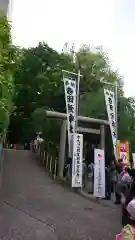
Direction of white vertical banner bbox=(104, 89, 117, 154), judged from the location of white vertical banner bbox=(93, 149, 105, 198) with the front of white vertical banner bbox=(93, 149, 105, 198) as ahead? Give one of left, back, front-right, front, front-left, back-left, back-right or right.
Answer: back

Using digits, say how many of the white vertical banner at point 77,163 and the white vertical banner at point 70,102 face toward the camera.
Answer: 2

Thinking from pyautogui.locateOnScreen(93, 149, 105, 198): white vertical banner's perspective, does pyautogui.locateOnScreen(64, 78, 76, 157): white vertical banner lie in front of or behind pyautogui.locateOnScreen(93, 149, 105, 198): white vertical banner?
behind

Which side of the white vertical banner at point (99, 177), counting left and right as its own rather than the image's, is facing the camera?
front

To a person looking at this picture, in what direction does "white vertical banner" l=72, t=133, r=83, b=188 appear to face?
facing the viewer

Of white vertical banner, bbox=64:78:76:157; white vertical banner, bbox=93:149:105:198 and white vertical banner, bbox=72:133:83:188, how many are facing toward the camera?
3

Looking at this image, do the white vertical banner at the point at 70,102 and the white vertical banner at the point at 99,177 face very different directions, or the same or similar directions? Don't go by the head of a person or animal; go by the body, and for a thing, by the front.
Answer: same or similar directions

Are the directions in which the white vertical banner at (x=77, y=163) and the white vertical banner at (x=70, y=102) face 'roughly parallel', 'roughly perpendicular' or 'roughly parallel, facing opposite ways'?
roughly parallel

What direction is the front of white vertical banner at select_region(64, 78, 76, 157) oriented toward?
toward the camera

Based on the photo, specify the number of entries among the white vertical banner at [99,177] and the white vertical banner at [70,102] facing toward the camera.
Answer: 2
